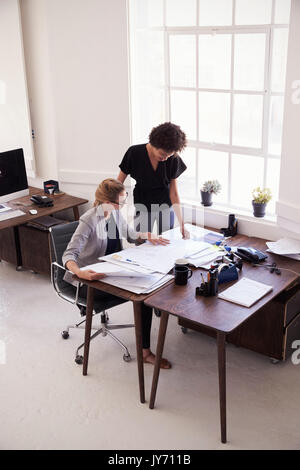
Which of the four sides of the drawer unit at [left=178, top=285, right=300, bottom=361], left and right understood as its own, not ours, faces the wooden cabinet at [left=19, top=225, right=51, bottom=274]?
back

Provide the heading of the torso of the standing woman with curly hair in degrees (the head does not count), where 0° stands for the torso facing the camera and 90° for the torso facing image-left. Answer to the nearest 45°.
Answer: approximately 0°

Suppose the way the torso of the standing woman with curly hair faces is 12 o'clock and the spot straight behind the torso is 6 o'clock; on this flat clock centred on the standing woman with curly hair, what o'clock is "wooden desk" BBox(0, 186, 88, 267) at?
The wooden desk is roughly at 4 o'clock from the standing woman with curly hair.

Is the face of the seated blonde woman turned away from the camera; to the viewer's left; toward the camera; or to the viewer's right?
to the viewer's right

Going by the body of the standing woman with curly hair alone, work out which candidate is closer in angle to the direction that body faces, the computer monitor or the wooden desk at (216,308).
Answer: the wooden desk

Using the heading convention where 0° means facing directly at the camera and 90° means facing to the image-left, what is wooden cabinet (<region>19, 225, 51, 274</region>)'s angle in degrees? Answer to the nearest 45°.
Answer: approximately 315°

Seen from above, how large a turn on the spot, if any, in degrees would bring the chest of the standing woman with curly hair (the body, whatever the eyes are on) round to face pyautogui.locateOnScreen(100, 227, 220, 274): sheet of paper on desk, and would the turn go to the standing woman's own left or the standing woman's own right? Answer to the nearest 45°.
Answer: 0° — they already face it

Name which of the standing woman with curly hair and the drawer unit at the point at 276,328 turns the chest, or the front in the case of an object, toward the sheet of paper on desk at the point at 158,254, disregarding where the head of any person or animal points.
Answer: the standing woman with curly hair
